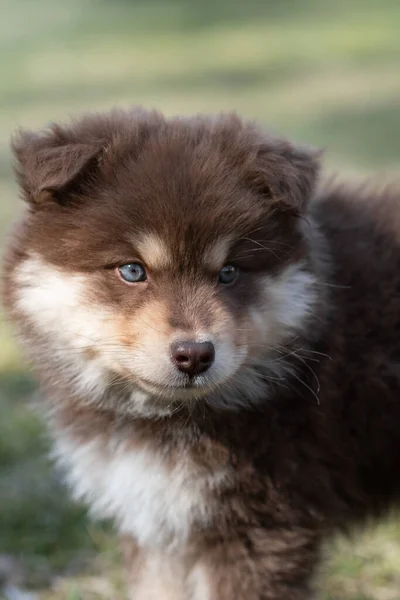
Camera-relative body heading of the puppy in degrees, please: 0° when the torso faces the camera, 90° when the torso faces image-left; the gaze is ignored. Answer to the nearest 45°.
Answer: approximately 45°
